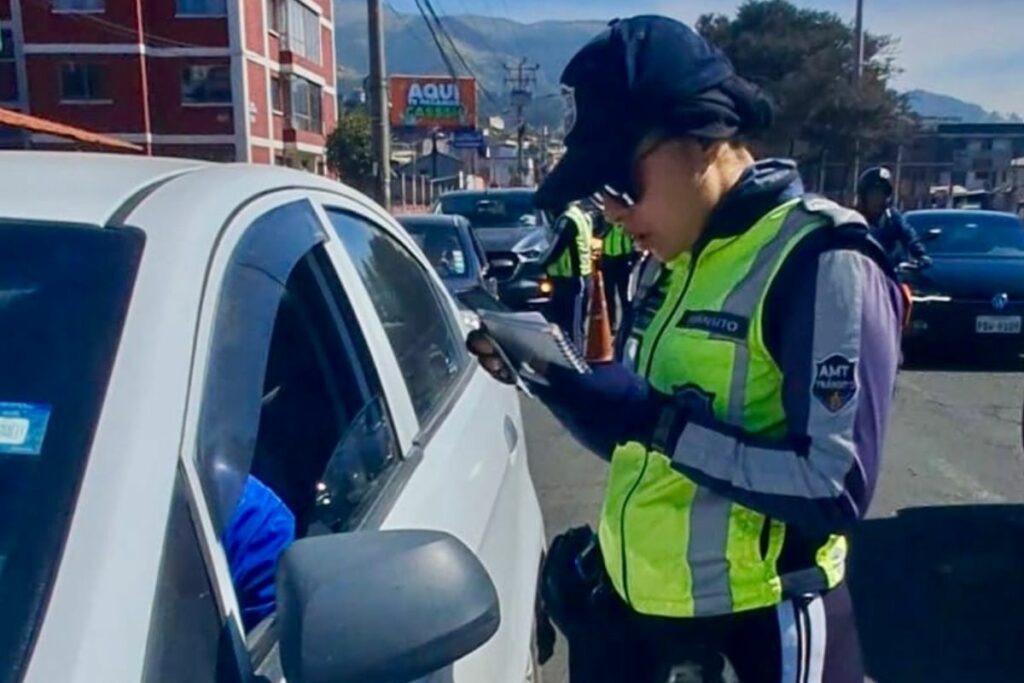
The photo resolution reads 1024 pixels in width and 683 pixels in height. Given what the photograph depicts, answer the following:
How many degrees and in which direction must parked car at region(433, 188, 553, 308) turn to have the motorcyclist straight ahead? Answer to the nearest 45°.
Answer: approximately 45° to its left

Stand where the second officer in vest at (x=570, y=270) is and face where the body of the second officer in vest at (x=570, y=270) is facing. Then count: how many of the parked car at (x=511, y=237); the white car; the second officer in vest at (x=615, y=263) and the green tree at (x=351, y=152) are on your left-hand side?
1

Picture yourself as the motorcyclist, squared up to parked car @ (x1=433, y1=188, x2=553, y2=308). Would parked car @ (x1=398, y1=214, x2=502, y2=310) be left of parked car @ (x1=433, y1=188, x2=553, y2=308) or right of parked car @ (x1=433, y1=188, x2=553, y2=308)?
left

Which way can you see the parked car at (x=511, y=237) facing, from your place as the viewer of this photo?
facing the viewer

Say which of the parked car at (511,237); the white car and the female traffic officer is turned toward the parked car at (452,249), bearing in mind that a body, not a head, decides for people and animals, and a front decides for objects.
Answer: the parked car at (511,237)

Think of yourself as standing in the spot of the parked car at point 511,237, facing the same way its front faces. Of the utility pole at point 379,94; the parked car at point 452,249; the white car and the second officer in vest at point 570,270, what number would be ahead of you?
3

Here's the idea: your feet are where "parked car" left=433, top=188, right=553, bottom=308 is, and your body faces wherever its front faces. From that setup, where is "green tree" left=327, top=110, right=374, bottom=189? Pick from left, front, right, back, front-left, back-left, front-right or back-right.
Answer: back

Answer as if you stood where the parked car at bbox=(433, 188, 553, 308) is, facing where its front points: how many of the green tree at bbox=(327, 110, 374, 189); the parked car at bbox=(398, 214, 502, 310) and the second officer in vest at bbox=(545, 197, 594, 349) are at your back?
1

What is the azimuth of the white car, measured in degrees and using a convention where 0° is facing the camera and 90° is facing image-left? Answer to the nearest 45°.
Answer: approximately 45°
